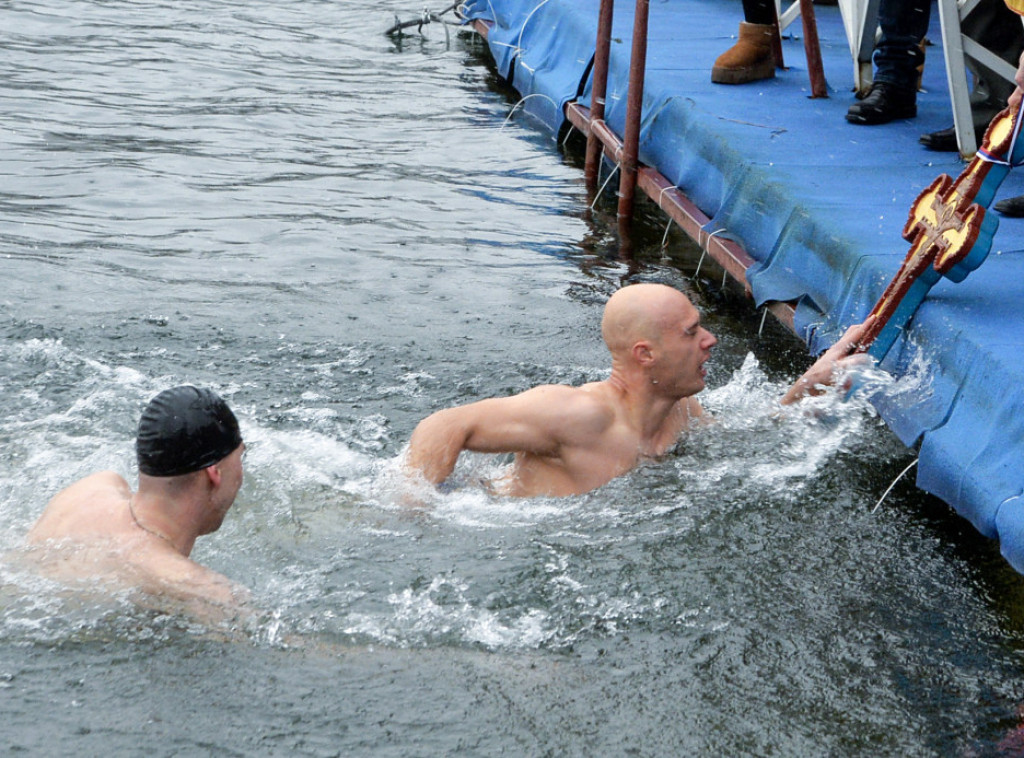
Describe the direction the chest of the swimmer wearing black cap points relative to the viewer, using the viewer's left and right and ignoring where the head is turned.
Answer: facing away from the viewer and to the right of the viewer

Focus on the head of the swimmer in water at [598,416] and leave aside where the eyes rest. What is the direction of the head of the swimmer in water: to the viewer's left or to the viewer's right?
to the viewer's right

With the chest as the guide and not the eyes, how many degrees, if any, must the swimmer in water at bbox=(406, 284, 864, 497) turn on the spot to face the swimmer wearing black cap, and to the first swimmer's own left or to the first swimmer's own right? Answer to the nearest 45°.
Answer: approximately 135° to the first swimmer's own right

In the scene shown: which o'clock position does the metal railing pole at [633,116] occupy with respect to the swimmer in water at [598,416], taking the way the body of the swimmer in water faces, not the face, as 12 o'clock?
The metal railing pole is roughly at 9 o'clock from the swimmer in water.

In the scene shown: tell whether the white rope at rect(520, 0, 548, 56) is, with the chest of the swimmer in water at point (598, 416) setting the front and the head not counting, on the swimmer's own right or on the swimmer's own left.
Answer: on the swimmer's own left

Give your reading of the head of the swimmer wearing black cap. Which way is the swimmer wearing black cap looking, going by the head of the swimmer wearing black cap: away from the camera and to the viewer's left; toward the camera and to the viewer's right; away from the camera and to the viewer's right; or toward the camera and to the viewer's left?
away from the camera and to the viewer's right

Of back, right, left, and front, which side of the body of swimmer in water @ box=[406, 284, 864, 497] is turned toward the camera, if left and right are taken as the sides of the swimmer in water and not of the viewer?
right

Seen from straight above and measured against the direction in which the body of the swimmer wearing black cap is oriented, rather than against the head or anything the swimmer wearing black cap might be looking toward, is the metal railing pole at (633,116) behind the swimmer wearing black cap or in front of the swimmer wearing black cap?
in front

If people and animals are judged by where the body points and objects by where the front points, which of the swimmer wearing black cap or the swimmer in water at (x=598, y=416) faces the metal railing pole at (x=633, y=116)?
the swimmer wearing black cap

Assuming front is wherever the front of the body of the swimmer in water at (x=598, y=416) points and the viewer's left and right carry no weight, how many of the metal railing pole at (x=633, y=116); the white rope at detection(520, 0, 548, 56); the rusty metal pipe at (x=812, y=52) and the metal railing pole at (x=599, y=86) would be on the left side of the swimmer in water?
4

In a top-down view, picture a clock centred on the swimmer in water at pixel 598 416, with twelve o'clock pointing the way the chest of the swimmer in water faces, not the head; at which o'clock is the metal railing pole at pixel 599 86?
The metal railing pole is roughly at 9 o'clock from the swimmer in water.

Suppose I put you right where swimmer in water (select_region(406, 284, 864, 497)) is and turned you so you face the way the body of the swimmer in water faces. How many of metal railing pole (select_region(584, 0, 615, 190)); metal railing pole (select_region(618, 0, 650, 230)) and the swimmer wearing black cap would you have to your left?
2
